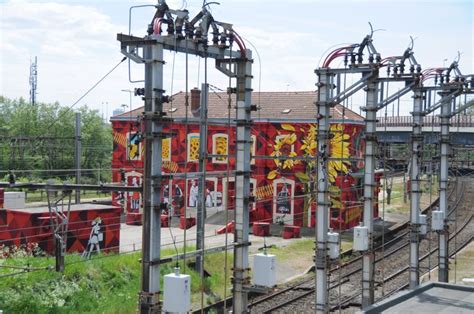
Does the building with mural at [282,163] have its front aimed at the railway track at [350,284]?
yes

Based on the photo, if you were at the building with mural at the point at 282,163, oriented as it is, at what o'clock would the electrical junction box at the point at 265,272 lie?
The electrical junction box is roughly at 12 o'clock from the building with mural.

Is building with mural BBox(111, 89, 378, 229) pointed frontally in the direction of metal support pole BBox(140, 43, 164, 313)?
yes

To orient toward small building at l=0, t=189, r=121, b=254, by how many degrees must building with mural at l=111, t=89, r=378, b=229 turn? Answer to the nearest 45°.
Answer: approximately 45° to its right

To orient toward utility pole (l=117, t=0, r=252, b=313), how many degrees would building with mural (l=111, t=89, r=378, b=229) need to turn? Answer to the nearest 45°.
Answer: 0° — it already faces it

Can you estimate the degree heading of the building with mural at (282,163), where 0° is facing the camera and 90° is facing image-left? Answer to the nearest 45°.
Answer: approximately 0°

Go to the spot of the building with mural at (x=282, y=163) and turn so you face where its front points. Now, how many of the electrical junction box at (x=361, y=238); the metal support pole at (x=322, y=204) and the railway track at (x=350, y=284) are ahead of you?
3
